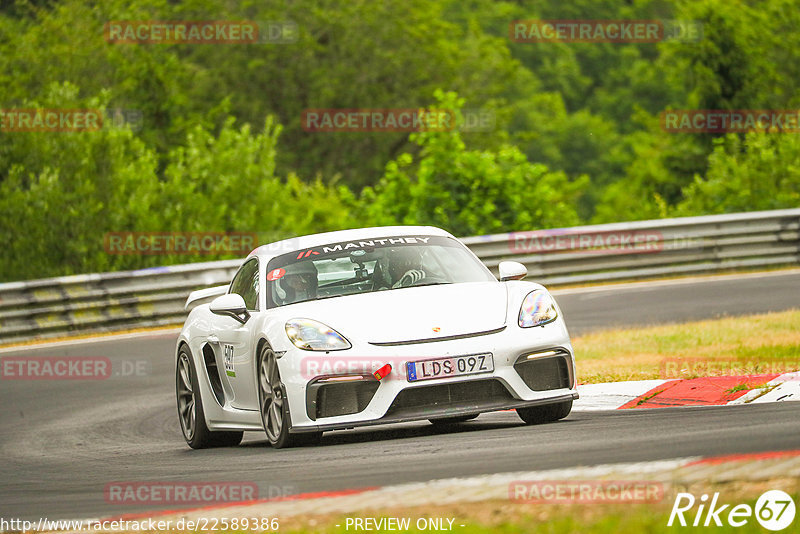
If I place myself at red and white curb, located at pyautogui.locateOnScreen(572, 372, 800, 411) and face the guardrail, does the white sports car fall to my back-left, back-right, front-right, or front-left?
back-left

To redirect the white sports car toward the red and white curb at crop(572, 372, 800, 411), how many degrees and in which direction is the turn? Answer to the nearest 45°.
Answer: approximately 90° to its left

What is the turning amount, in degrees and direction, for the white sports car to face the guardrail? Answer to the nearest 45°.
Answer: approximately 135° to its left

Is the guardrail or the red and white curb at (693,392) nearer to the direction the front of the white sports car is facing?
the red and white curb
